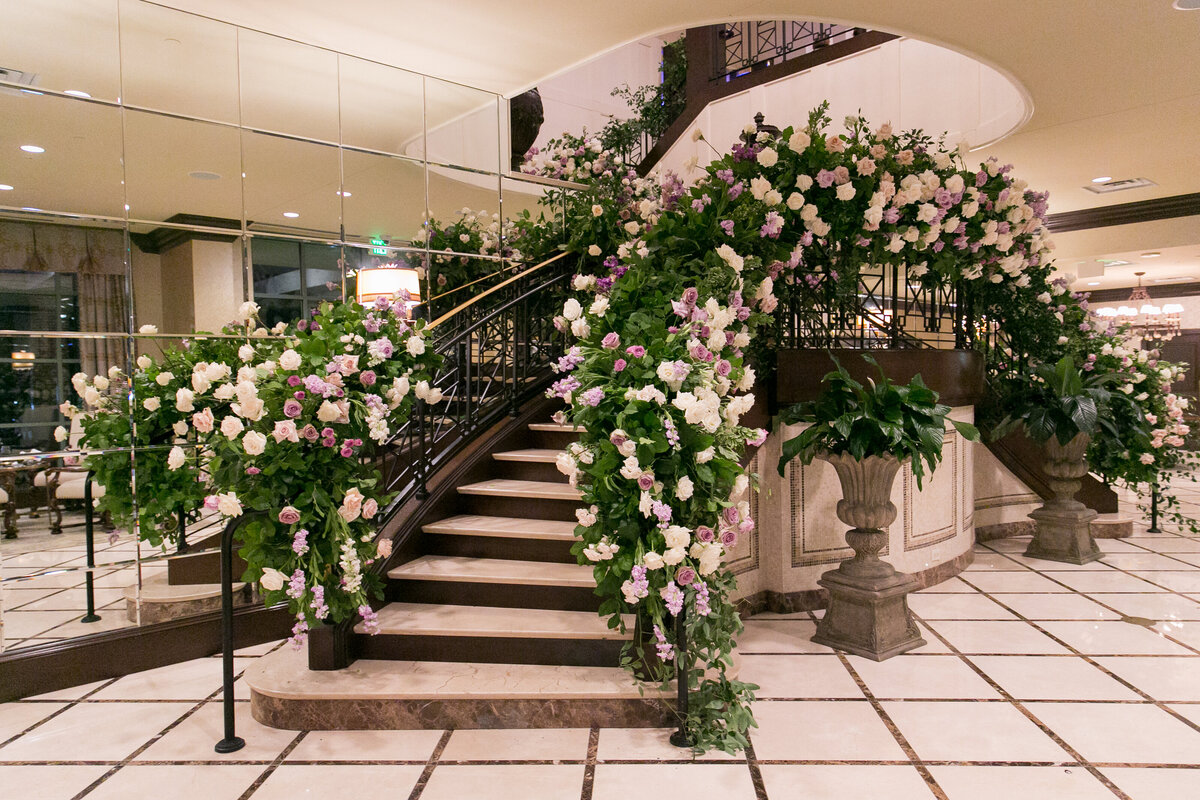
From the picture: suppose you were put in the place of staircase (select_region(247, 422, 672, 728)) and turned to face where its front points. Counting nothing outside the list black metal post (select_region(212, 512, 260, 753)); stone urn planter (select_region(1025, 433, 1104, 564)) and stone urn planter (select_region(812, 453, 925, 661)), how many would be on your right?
1

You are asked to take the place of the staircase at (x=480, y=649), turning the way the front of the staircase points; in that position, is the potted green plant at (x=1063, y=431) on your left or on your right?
on your left

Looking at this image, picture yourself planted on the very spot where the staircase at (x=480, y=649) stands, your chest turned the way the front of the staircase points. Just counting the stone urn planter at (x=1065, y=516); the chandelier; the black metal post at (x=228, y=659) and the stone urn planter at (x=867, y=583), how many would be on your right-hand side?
1

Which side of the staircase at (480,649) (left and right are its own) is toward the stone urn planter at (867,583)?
left

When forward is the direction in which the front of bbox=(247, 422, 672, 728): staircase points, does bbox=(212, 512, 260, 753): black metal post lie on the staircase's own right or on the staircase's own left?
on the staircase's own right

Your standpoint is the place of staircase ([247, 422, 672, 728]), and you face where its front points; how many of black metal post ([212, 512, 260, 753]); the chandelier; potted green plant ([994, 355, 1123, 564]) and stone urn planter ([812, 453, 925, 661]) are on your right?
1

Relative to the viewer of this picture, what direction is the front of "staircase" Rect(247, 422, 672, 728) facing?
facing the viewer

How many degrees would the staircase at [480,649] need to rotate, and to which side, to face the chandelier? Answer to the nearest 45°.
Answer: approximately 135° to its left

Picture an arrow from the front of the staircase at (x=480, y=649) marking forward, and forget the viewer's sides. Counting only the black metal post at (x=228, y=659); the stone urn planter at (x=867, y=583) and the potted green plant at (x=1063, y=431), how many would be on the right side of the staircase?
1

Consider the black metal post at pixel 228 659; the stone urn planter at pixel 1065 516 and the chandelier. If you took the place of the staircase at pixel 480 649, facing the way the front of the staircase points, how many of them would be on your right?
1

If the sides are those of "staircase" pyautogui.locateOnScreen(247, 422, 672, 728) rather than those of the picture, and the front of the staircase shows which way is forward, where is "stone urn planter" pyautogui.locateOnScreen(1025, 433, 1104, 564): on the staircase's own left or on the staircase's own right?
on the staircase's own left
